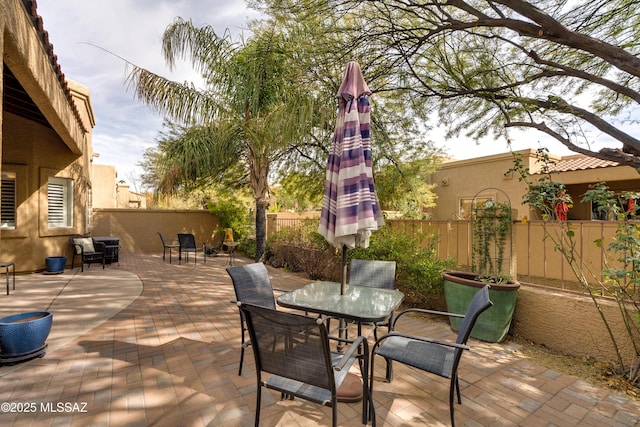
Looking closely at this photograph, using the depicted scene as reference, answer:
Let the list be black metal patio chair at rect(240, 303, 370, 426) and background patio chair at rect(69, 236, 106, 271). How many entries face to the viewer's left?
0

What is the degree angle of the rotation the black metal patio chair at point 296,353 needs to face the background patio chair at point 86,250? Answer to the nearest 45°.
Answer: approximately 90° to its left

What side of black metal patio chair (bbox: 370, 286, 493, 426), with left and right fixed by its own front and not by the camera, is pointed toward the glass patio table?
front

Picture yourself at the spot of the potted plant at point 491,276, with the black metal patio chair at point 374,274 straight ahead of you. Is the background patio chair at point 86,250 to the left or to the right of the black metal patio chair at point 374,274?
right

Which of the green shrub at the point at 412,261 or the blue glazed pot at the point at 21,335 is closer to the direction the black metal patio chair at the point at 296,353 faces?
the green shrub

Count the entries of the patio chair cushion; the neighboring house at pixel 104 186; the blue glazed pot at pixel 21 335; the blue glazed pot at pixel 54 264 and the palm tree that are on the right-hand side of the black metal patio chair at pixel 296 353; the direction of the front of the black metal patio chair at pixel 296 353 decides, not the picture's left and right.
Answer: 0

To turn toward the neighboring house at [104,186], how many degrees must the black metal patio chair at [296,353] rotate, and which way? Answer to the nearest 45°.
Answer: approximately 90° to its left

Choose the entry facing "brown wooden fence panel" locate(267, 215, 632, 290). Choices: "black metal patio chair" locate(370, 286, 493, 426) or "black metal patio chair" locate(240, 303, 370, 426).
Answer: "black metal patio chair" locate(240, 303, 370, 426)

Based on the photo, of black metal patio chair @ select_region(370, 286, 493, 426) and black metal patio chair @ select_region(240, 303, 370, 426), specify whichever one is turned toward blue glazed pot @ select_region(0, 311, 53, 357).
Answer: black metal patio chair @ select_region(370, 286, 493, 426)

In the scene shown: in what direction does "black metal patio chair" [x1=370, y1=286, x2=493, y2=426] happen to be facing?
to the viewer's left

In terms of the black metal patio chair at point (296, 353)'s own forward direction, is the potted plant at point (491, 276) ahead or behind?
ahead

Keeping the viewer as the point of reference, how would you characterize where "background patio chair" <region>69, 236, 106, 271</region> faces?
facing the viewer and to the right of the viewer

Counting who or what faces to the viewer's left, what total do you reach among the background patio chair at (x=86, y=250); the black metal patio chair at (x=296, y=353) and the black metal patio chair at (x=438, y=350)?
1

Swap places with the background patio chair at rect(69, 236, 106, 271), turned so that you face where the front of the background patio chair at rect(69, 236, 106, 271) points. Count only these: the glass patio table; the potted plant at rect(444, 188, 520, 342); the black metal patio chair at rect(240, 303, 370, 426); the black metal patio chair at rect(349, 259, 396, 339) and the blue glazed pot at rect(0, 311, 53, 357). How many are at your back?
0

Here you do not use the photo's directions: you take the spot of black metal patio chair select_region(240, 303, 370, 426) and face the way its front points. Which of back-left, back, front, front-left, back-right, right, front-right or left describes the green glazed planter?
front

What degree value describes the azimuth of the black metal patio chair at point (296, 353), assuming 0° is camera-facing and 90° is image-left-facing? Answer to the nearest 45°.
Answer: approximately 225°

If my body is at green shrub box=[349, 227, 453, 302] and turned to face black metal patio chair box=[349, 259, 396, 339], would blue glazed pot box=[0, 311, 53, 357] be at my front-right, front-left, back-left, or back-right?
front-right

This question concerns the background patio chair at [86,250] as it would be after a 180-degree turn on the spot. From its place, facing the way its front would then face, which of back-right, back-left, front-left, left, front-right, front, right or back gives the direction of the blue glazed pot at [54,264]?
left
